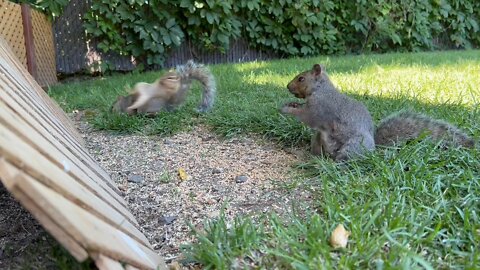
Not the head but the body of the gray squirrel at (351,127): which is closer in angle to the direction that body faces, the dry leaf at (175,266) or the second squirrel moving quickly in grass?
the second squirrel moving quickly in grass

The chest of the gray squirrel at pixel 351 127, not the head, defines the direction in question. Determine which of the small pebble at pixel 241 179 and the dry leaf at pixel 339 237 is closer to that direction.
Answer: the small pebble

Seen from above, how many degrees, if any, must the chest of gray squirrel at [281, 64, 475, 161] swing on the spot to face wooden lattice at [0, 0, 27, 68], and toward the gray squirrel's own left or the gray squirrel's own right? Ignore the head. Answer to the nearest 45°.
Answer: approximately 45° to the gray squirrel's own right

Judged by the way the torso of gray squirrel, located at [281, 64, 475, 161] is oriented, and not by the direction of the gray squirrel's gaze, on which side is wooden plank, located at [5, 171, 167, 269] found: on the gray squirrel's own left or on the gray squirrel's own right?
on the gray squirrel's own left

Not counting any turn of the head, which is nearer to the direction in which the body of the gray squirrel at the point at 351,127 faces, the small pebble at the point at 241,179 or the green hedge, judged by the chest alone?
the small pebble

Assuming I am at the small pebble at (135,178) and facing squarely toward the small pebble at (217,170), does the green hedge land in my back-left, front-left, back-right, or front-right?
front-left

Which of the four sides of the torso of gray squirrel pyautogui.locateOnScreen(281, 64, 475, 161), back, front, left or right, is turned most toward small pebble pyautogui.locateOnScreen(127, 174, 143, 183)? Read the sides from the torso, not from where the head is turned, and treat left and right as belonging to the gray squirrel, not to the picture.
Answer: front

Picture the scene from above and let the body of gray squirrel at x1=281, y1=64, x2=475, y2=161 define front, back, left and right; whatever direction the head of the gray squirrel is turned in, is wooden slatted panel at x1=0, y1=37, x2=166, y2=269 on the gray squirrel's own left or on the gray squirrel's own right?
on the gray squirrel's own left

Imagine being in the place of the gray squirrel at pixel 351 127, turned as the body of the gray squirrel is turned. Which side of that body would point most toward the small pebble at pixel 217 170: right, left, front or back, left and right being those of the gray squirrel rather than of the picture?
front

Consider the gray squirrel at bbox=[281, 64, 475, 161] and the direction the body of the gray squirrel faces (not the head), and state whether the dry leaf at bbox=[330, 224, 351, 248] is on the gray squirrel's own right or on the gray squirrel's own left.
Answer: on the gray squirrel's own left

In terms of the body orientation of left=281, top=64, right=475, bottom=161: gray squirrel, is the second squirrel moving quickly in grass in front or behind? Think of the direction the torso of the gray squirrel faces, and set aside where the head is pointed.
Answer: in front

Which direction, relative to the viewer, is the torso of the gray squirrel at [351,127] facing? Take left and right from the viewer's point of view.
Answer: facing to the left of the viewer

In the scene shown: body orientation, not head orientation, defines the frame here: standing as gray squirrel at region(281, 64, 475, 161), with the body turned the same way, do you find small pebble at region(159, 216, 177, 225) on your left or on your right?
on your left

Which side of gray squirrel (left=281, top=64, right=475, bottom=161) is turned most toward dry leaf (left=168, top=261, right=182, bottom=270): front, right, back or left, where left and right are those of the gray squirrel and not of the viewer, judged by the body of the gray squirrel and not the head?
left

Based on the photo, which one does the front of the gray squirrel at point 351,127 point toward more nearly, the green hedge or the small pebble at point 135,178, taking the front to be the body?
the small pebble

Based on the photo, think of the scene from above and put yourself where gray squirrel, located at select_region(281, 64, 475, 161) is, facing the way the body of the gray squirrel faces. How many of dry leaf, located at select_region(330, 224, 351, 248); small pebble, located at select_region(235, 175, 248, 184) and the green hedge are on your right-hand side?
1

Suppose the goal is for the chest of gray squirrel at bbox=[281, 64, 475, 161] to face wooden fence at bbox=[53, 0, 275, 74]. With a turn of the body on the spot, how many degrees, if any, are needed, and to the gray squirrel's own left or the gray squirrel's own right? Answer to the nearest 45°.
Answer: approximately 45° to the gray squirrel's own right
